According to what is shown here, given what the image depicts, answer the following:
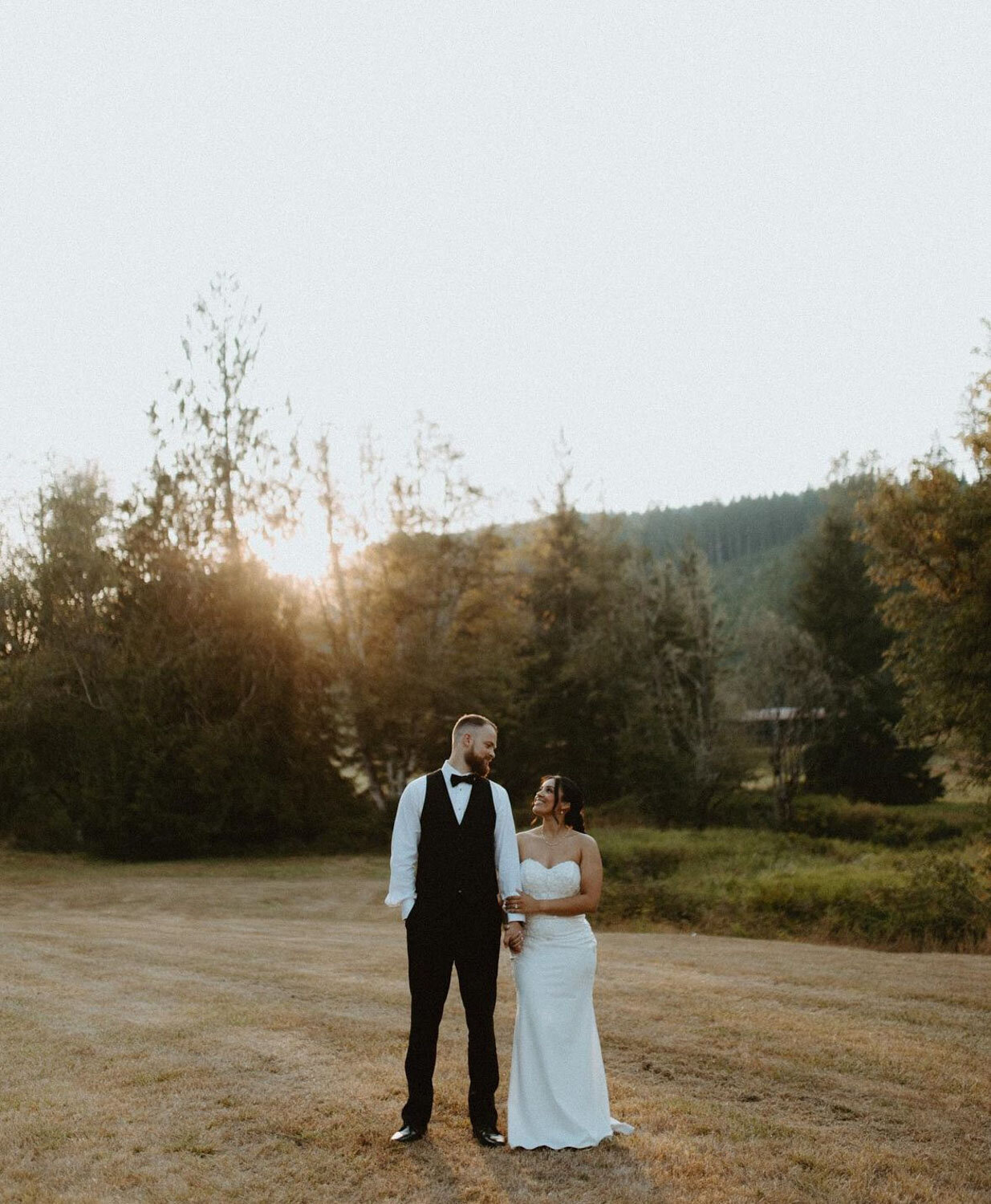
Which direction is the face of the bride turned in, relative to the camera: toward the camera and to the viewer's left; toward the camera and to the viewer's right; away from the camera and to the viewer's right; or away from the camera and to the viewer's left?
toward the camera and to the viewer's left

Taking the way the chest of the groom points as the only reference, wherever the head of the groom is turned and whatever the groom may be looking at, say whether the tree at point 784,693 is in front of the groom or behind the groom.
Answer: behind

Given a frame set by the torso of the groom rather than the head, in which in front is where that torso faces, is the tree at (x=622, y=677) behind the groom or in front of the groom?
behind

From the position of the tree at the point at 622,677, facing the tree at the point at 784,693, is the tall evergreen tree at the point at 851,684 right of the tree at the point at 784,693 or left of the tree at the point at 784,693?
left

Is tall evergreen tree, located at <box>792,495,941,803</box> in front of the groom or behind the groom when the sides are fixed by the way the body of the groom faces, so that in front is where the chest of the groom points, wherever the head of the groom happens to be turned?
behind

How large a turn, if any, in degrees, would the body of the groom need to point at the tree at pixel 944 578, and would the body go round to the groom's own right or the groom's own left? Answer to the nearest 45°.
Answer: approximately 135° to the groom's own left

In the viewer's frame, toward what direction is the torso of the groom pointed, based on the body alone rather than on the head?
toward the camera

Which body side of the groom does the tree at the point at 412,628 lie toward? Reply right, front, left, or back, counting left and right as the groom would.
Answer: back
